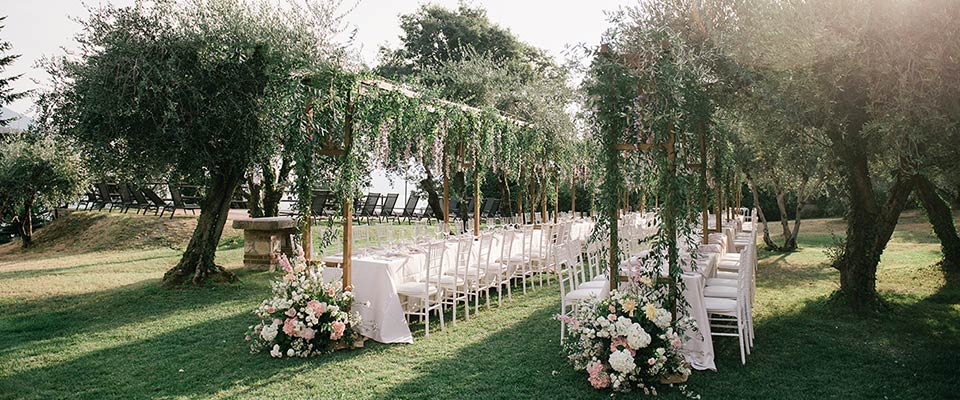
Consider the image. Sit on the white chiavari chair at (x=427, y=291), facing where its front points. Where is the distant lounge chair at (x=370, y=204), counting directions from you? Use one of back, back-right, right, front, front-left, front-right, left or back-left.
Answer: front-right

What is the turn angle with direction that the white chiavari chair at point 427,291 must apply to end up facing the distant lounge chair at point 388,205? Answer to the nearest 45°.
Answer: approximately 45° to its right

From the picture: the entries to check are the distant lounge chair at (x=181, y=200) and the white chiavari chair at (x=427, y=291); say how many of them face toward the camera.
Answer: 0

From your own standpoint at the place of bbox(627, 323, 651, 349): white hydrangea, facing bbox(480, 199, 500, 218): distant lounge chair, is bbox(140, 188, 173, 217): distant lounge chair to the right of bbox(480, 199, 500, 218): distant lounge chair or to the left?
left

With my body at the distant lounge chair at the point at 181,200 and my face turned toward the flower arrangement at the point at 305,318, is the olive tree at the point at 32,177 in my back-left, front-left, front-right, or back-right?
front-right
